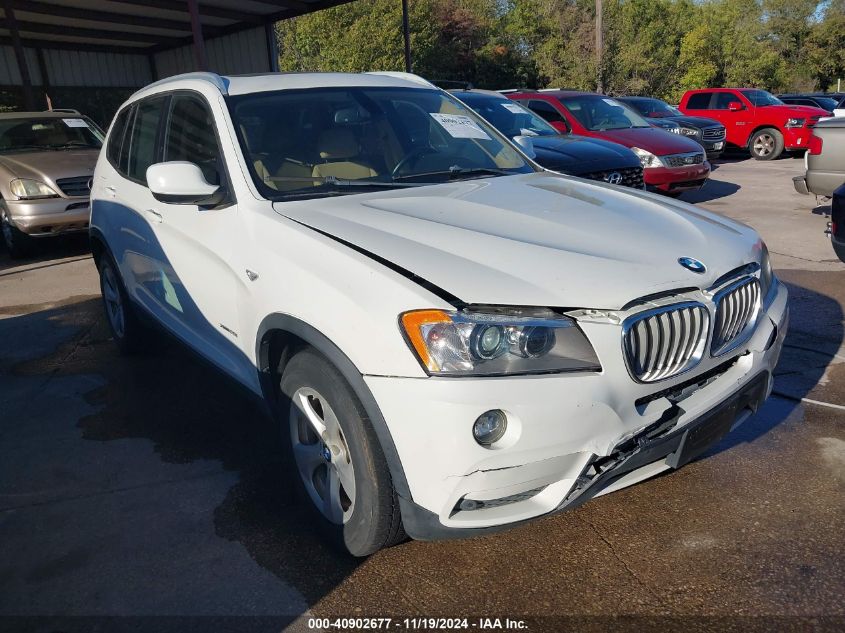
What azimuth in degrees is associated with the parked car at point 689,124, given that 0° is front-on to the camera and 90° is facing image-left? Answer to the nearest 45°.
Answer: approximately 315°

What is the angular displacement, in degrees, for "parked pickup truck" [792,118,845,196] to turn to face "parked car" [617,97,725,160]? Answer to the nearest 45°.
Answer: approximately 90° to its left

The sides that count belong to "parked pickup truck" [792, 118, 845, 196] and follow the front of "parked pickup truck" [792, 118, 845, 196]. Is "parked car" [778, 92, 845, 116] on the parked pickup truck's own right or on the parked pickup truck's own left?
on the parked pickup truck's own left

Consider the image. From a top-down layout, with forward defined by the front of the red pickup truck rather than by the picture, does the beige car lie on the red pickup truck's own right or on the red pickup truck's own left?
on the red pickup truck's own right

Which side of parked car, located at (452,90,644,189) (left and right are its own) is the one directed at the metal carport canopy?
back

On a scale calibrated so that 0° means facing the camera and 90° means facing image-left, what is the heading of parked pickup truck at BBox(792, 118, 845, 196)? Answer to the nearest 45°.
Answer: approximately 270°

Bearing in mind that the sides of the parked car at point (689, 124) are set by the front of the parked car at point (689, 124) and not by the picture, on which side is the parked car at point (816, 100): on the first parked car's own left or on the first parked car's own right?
on the first parked car's own left

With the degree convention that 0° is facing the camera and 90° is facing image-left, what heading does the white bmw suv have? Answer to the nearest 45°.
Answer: approximately 315°

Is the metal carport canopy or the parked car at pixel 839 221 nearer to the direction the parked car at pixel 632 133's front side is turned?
the parked car

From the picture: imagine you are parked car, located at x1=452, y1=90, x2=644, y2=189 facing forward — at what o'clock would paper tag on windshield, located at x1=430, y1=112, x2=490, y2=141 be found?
The paper tag on windshield is roughly at 2 o'clock from the parked car.
